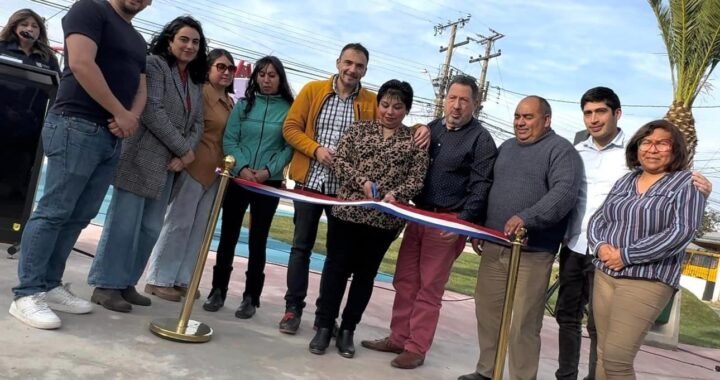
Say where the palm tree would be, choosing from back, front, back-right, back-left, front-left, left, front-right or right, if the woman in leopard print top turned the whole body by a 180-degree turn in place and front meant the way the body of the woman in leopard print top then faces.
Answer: front-right

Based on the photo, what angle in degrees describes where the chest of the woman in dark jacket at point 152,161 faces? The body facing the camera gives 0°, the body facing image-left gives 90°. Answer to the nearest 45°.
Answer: approximately 315°

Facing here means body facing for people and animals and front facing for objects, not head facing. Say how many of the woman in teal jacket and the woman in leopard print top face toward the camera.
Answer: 2

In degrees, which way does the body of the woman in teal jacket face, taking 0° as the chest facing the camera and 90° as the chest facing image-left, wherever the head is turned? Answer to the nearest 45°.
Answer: approximately 0°

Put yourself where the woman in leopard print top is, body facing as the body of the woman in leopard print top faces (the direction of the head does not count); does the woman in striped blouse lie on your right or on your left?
on your left

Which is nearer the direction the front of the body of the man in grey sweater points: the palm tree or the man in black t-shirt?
the man in black t-shirt

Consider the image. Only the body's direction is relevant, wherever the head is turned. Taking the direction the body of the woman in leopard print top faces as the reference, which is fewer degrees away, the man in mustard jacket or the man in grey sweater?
the man in grey sweater

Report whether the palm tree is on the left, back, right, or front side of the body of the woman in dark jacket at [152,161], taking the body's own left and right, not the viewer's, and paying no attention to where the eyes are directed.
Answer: left
